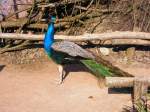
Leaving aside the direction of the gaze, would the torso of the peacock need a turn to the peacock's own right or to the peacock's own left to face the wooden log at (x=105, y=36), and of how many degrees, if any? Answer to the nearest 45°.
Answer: approximately 135° to the peacock's own right

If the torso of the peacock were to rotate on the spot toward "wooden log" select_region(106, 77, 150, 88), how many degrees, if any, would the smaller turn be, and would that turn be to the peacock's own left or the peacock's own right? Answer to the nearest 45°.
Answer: approximately 135° to the peacock's own left

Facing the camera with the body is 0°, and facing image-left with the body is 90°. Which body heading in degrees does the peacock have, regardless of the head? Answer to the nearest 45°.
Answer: approximately 90°

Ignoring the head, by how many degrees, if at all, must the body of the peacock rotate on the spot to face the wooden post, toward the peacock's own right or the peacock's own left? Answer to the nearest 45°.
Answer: approximately 135° to the peacock's own left
